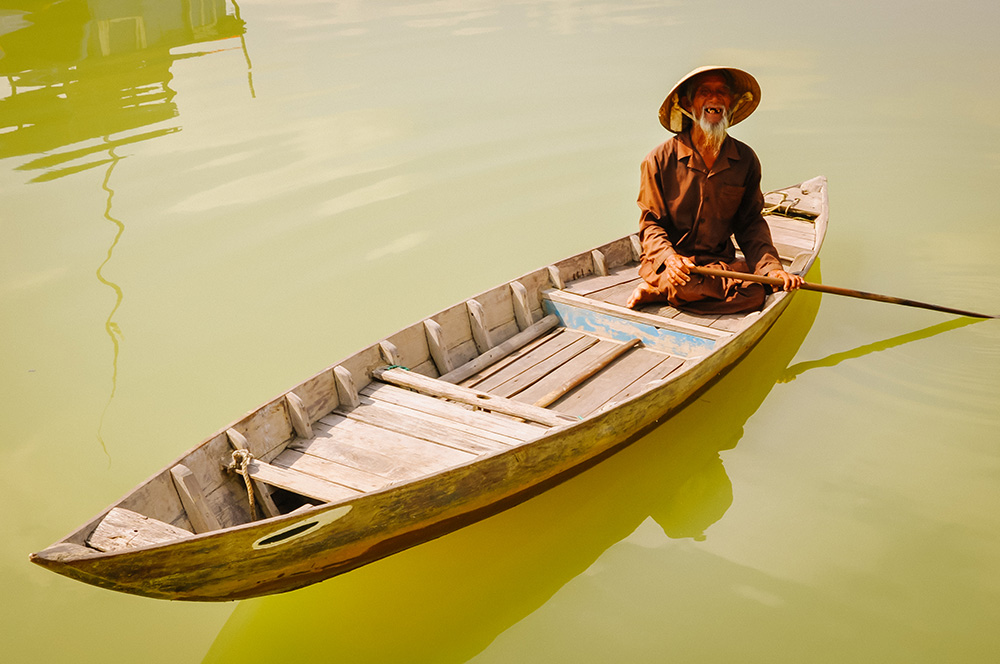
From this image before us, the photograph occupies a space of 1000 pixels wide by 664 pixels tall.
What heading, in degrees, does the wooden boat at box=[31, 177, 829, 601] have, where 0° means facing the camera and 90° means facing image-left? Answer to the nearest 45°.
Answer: approximately 45°

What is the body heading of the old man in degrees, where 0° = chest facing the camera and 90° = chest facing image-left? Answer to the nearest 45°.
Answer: approximately 0°
